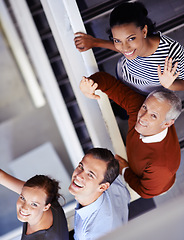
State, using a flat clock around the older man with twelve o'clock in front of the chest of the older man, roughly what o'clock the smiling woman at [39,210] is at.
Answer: The smiling woman is roughly at 1 o'clock from the older man.

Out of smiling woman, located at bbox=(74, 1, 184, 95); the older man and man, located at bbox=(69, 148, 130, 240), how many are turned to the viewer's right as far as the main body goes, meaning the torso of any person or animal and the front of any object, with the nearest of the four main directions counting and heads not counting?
0

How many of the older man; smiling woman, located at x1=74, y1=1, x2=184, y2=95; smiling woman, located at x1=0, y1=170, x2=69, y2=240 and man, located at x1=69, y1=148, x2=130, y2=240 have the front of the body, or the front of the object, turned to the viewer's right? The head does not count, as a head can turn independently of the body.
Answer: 0

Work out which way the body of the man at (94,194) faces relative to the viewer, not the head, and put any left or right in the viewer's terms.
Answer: facing the viewer and to the left of the viewer

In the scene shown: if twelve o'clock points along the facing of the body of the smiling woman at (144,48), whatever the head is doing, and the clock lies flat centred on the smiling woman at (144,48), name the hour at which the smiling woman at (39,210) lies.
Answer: the smiling woman at (39,210) is roughly at 1 o'clock from the smiling woman at (144,48).
